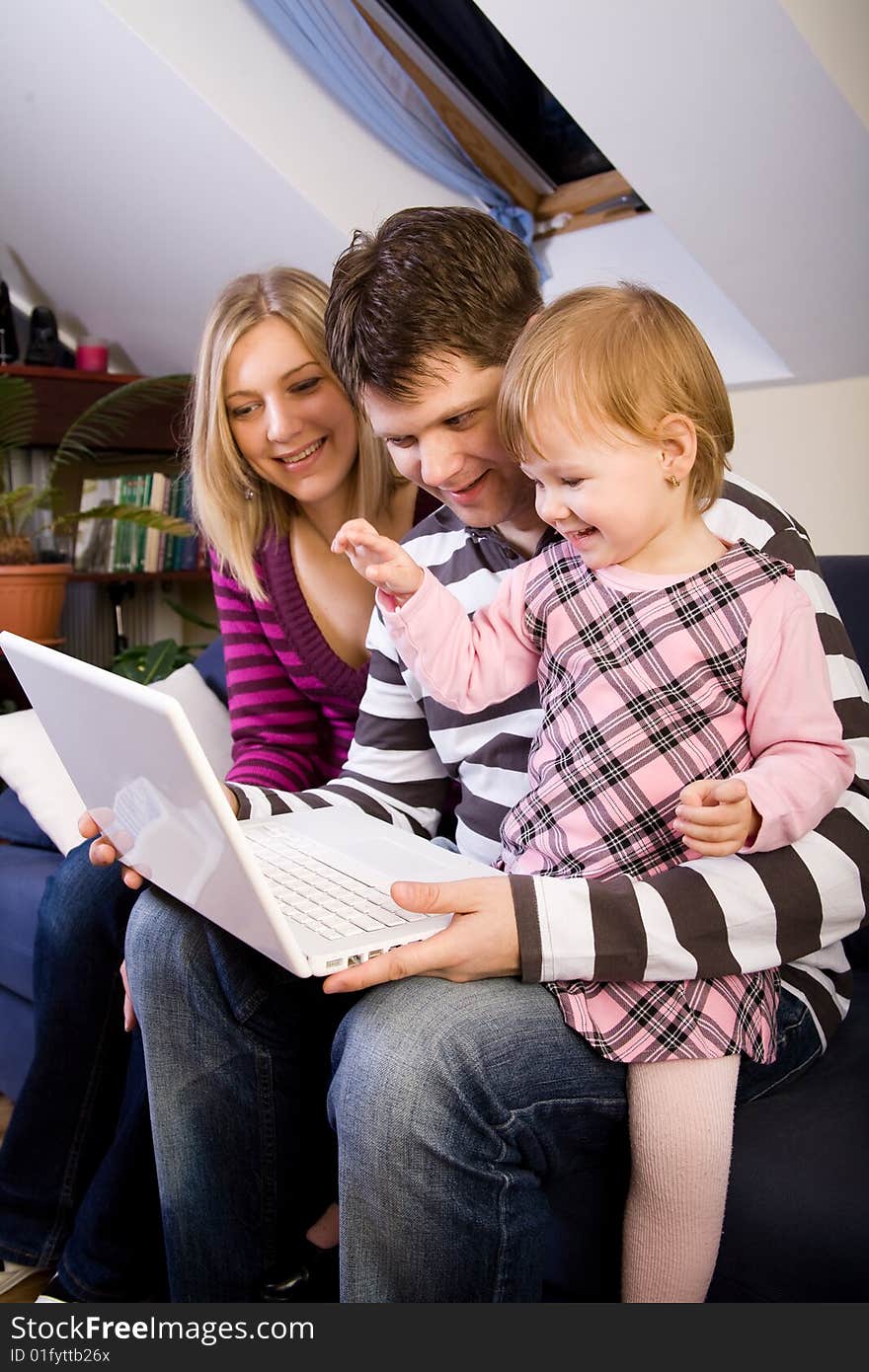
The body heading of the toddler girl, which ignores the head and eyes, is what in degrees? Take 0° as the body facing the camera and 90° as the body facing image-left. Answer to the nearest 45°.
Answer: approximately 45°

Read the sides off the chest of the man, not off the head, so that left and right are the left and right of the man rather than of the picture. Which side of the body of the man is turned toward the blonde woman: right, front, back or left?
right

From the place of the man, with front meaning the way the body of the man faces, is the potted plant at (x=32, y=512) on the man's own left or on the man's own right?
on the man's own right

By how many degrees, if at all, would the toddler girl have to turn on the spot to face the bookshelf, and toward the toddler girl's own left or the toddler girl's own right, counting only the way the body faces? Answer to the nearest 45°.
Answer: approximately 90° to the toddler girl's own right

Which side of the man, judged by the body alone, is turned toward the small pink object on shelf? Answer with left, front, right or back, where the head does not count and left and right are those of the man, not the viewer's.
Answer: right

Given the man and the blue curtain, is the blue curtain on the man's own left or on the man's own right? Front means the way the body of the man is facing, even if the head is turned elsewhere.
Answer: on the man's own right

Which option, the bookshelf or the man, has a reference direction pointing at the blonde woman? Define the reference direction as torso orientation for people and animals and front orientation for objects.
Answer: the bookshelf

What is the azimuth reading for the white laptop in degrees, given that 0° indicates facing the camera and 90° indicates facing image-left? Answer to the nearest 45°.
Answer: approximately 225°

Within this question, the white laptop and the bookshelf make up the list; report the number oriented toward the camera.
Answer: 1

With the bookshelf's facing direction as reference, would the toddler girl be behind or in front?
in front
